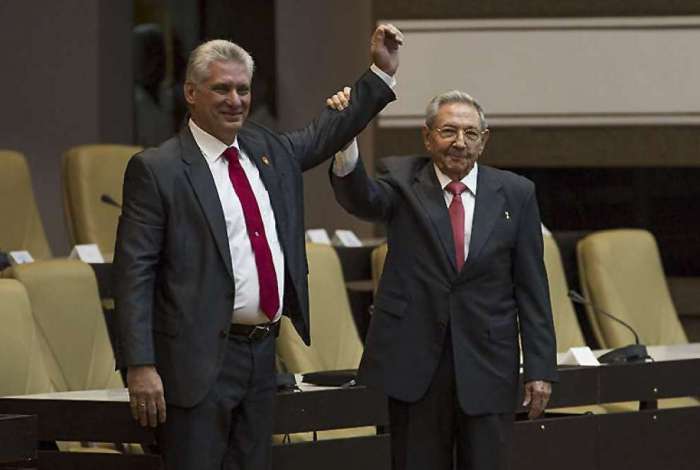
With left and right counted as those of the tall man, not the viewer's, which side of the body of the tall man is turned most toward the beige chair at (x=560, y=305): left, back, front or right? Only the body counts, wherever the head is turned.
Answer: left

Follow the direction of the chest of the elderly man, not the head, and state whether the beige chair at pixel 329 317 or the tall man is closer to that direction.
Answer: the tall man

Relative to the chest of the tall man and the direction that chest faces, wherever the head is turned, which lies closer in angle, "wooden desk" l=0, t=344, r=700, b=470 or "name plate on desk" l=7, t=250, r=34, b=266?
the wooden desk

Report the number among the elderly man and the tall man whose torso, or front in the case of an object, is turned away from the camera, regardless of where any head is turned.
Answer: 0

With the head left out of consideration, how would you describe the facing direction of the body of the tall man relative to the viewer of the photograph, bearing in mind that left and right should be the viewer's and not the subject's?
facing the viewer and to the right of the viewer

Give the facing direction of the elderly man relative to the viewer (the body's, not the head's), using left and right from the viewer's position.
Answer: facing the viewer

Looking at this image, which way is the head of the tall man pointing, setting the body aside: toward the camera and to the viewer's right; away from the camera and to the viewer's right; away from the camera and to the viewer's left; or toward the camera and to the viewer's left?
toward the camera and to the viewer's right
